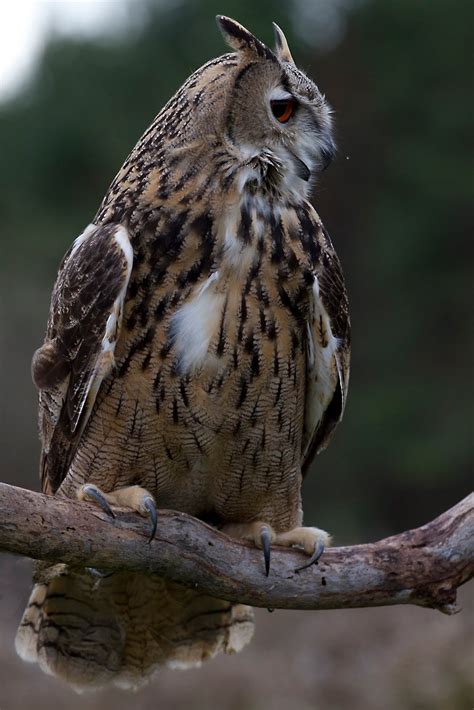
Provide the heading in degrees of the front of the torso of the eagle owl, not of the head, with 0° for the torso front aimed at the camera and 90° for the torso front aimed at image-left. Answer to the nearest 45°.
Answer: approximately 315°
